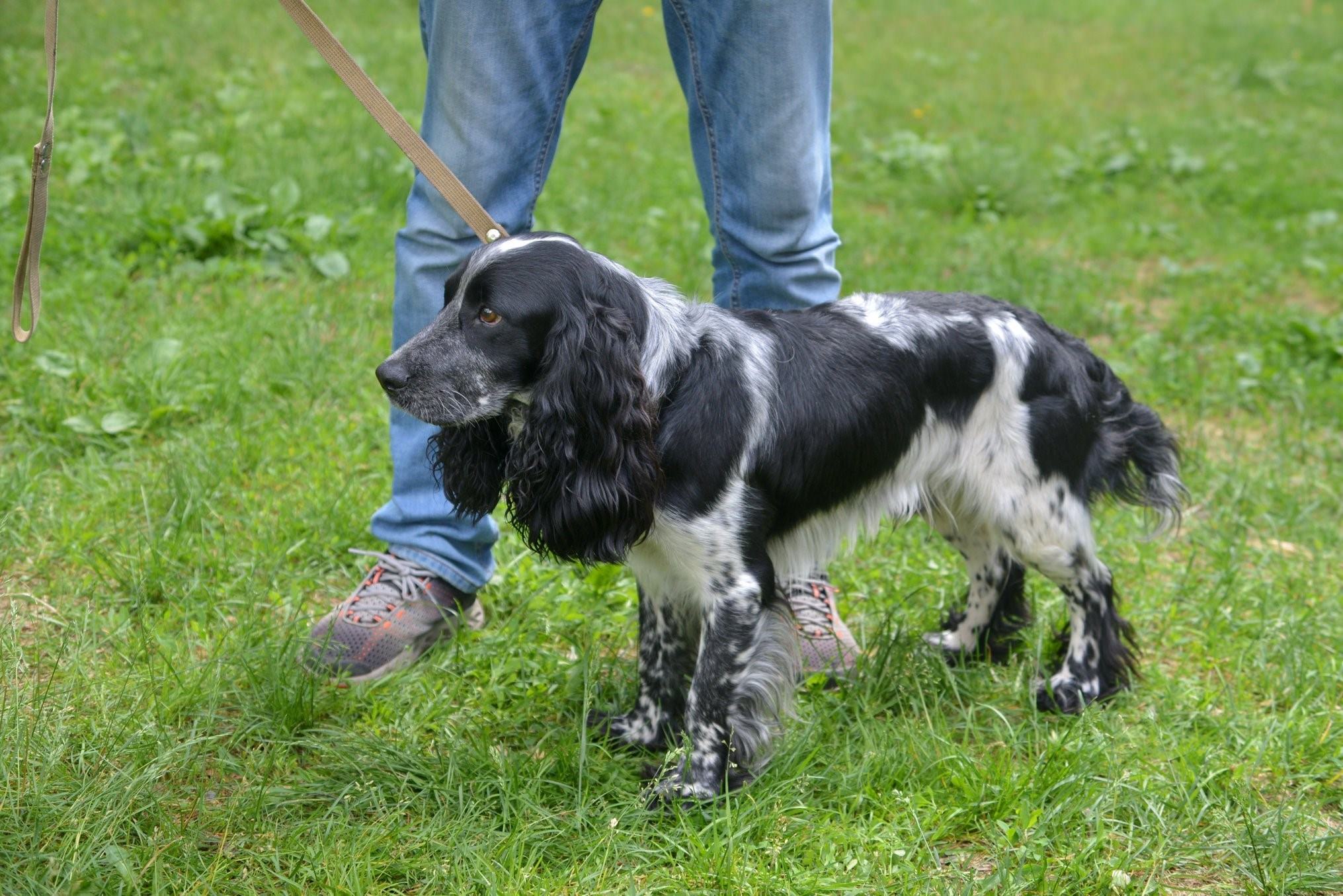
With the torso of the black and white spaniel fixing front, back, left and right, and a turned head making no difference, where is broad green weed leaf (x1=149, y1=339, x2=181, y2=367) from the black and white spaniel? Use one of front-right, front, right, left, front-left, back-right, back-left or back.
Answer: right

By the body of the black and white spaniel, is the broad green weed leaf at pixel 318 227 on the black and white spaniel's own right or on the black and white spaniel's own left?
on the black and white spaniel's own right

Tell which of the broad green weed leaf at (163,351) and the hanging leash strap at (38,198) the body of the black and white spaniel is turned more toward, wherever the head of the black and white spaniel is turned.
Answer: the hanging leash strap

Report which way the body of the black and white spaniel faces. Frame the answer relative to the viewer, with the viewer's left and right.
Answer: facing the viewer and to the left of the viewer

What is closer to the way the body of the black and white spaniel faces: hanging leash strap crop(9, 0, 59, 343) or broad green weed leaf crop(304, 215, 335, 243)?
the hanging leash strap

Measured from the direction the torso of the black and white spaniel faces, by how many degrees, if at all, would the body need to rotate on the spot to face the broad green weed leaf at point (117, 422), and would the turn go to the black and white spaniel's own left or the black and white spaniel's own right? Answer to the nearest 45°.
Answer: approximately 90° to the black and white spaniel's own right

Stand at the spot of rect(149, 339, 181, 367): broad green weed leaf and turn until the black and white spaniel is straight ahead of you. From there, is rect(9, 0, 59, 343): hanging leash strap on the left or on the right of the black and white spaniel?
right

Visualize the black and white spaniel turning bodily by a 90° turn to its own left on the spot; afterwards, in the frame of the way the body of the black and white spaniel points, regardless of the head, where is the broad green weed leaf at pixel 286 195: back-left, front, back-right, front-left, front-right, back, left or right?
back
